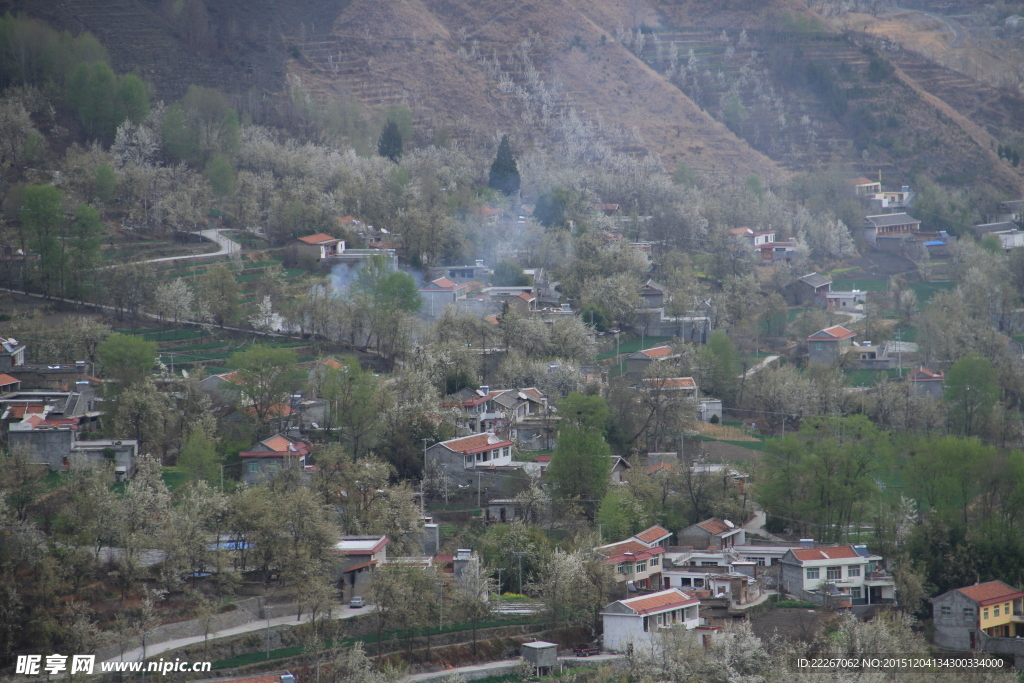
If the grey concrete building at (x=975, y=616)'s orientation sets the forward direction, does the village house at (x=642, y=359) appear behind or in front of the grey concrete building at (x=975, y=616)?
behind

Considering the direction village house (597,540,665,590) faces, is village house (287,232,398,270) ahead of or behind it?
behind

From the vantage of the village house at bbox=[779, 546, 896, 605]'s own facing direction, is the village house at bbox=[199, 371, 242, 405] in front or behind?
behind

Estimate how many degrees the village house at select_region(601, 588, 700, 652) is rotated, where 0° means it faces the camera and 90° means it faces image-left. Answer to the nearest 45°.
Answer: approximately 315°

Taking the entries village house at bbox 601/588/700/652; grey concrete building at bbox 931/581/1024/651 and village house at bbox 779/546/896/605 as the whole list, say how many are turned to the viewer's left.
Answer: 0

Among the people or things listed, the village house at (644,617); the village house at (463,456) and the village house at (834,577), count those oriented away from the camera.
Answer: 0

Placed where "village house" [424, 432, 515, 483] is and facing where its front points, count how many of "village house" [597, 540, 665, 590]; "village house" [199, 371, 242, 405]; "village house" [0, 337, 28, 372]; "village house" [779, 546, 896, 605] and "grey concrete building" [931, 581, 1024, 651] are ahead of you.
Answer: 3

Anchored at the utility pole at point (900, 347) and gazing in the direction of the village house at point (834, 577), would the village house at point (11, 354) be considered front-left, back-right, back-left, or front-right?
front-right

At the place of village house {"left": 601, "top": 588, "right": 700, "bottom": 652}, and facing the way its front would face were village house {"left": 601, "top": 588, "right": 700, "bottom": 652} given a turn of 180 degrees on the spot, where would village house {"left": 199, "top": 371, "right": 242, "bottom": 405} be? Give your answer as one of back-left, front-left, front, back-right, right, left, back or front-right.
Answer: front

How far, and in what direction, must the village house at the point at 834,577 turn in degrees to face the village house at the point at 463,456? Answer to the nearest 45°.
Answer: approximately 135° to its right

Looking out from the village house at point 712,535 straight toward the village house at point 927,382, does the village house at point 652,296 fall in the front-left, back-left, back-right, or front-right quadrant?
front-left

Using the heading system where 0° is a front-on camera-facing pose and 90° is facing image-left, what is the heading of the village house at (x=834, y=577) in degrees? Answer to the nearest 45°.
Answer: approximately 315°
